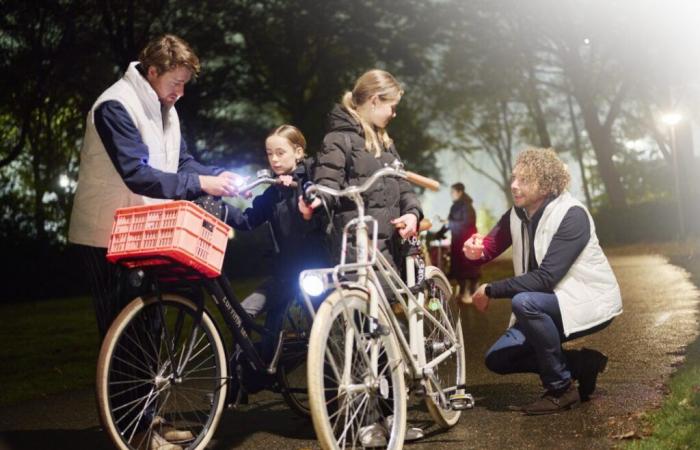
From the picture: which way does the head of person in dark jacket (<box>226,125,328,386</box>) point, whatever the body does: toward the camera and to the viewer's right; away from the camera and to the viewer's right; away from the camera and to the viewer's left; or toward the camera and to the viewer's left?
toward the camera and to the viewer's left

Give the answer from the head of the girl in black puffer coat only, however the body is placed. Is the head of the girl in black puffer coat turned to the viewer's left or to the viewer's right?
to the viewer's right

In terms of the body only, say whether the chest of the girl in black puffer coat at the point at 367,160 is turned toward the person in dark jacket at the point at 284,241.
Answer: no

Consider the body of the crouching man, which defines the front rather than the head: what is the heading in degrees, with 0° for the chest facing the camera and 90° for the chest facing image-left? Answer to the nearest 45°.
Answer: approximately 45°

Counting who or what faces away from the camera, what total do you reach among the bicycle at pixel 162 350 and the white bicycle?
0

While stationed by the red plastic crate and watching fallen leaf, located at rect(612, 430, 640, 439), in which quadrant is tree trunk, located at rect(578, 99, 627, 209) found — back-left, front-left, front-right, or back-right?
front-left

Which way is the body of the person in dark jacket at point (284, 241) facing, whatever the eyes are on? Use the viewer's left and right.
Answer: facing the viewer and to the left of the viewer

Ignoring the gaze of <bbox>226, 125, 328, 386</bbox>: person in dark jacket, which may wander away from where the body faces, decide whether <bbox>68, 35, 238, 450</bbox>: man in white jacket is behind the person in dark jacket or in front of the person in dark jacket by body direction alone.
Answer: in front

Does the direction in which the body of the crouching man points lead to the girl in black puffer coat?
yes

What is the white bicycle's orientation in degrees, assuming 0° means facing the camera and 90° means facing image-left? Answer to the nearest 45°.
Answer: approximately 45°

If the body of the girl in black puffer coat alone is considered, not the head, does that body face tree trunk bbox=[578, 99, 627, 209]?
no

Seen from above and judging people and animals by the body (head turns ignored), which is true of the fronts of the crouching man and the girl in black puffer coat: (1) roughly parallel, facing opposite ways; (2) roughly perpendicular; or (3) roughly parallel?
roughly perpendicular
